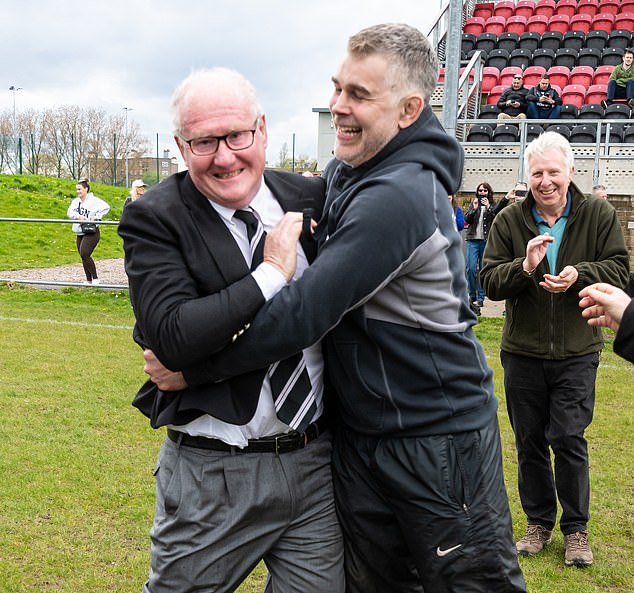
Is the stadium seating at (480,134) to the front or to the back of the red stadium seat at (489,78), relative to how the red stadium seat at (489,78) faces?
to the front

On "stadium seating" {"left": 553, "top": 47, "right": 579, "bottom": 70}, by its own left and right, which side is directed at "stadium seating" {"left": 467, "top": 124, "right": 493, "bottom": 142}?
front

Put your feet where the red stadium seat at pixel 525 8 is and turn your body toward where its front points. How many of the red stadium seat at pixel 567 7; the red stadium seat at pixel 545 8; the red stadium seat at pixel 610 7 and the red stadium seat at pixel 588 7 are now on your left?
4

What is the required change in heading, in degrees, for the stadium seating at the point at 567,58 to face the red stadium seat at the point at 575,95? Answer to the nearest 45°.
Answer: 0° — it already faces it

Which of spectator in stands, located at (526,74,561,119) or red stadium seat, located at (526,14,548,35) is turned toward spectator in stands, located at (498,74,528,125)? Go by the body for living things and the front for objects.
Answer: the red stadium seat

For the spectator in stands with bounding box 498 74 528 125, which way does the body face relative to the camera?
toward the camera

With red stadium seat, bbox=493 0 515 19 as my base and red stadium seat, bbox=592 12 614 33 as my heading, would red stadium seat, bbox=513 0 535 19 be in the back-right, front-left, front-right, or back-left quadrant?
front-left

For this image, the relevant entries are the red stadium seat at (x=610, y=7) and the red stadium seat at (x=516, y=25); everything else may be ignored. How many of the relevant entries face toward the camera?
2

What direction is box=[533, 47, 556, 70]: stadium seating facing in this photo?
toward the camera

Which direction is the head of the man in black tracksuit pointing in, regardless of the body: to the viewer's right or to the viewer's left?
to the viewer's left

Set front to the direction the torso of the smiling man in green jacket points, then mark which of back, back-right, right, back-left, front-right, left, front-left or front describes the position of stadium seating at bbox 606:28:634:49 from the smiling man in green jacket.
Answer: back

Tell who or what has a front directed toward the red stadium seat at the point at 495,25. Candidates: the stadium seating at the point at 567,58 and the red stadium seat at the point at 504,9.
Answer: the red stadium seat at the point at 504,9

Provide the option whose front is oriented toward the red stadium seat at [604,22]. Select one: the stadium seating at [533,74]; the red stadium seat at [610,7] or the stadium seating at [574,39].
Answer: the red stadium seat at [610,7]

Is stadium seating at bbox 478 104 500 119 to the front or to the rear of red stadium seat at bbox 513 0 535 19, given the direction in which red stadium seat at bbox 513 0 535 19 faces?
to the front

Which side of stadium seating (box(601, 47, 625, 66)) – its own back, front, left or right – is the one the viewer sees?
front

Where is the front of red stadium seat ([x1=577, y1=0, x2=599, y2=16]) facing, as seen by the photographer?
facing the viewer

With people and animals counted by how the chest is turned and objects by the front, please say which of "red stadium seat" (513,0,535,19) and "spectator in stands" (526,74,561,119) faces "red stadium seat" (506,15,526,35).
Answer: "red stadium seat" (513,0,535,19)
